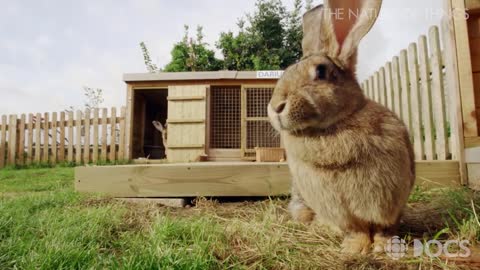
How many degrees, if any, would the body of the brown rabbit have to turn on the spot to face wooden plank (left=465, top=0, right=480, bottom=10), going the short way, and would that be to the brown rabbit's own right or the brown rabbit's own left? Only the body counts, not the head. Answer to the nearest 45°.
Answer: approximately 180°

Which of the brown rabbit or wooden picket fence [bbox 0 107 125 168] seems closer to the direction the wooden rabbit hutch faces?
the brown rabbit

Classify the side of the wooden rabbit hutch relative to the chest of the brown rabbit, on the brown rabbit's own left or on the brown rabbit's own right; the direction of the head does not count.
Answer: on the brown rabbit's own right

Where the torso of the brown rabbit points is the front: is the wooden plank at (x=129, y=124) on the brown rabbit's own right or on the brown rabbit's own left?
on the brown rabbit's own right

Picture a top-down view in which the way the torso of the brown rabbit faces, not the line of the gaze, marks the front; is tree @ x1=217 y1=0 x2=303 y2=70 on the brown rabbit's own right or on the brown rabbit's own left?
on the brown rabbit's own right

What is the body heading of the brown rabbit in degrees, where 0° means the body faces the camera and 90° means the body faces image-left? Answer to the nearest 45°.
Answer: approximately 45°

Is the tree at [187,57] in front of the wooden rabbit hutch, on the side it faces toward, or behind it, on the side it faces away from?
behind

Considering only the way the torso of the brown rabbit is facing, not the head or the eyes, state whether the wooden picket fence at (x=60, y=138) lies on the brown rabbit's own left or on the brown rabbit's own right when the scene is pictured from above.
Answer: on the brown rabbit's own right

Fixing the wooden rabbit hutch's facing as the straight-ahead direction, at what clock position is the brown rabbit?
The brown rabbit is roughly at 12 o'clock from the wooden rabbit hutch.

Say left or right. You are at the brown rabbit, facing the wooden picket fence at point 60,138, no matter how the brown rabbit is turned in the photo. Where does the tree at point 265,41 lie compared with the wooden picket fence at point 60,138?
right

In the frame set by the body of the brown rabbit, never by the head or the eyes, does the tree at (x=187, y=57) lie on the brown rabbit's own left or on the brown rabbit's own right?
on the brown rabbit's own right

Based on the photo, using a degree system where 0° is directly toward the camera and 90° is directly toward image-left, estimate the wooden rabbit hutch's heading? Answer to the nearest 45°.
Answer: approximately 0°
